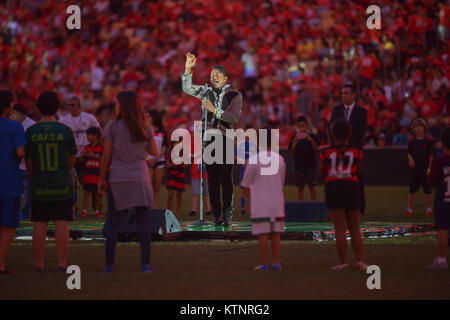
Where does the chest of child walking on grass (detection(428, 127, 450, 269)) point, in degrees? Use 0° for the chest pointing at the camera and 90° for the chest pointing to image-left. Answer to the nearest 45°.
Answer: approximately 135°

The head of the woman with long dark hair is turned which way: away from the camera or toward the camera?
away from the camera

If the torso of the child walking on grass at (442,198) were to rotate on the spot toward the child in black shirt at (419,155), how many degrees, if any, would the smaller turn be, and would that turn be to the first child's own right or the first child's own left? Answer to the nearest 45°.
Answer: approximately 45° to the first child's own right

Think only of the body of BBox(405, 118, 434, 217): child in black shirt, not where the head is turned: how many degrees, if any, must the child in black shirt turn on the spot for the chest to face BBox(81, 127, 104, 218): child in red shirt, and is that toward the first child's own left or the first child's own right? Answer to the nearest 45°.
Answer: approximately 90° to the first child's own right

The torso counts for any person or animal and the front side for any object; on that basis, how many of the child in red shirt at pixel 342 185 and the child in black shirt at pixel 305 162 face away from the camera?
1

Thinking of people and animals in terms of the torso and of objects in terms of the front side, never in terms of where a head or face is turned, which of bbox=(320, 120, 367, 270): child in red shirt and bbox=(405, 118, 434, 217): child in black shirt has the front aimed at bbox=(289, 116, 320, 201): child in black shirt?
the child in red shirt

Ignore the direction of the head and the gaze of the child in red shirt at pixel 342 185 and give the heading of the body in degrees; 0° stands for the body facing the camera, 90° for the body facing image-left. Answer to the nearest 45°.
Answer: approximately 180°

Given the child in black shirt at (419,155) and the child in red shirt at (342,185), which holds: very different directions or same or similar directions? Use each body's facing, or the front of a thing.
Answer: very different directions
